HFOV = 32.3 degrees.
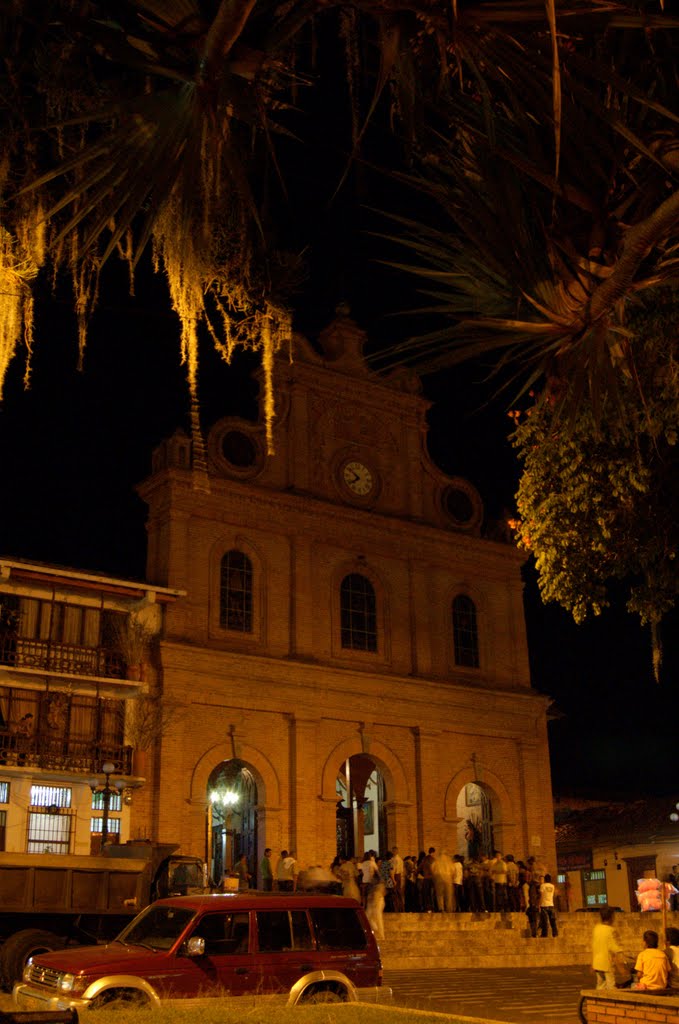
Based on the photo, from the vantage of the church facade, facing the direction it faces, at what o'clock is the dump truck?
The dump truck is roughly at 2 o'clock from the church facade.

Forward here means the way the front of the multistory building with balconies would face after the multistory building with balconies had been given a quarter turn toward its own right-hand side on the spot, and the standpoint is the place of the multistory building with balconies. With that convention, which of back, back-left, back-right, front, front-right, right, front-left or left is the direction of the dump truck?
front-left

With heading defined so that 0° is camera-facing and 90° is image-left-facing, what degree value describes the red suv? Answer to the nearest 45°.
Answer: approximately 45°

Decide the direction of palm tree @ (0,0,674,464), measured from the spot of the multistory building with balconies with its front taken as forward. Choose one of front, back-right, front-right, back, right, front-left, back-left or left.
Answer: front-right

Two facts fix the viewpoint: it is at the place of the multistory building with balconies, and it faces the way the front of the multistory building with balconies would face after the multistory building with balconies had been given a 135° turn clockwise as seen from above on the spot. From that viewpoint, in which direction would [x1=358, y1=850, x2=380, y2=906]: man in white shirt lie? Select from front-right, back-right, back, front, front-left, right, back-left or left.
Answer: back

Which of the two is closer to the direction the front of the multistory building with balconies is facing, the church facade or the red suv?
the red suv

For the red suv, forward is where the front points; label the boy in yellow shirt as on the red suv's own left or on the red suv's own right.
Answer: on the red suv's own left

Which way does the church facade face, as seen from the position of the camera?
facing the viewer and to the right of the viewer

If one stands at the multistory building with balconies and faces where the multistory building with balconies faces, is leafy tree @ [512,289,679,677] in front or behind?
in front

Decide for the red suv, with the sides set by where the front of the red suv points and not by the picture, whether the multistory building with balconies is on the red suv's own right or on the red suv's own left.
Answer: on the red suv's own right

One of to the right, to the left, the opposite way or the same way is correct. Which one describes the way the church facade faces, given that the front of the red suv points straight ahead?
to the left

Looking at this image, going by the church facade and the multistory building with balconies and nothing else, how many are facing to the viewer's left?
0

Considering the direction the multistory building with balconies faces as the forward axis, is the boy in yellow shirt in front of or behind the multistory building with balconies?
in front
